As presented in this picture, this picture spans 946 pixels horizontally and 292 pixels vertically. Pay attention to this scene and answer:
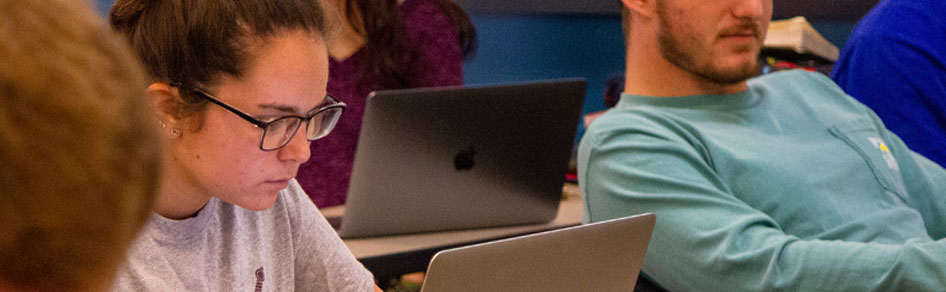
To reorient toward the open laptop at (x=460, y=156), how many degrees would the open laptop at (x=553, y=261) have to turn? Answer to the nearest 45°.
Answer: approximately 45° to its right

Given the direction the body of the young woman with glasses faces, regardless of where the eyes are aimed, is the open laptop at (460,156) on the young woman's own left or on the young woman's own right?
on the young woman's own left

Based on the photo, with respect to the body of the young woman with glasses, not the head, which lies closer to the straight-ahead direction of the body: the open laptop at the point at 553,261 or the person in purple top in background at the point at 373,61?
the open laptop

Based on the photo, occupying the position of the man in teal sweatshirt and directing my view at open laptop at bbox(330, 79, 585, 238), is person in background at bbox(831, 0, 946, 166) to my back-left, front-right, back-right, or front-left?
back-right

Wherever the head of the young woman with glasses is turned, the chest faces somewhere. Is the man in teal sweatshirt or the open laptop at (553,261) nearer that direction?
the open laptop

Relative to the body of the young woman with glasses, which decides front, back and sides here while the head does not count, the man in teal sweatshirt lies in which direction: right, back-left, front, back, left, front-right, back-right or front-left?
front-left

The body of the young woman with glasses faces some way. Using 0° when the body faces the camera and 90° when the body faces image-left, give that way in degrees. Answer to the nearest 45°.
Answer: approximately 315°

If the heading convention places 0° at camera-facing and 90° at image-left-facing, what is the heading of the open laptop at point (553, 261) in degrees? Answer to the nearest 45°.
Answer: approximately 135°

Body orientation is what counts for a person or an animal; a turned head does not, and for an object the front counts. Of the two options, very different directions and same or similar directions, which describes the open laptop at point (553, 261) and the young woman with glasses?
very different directions
